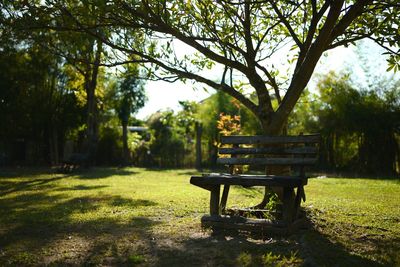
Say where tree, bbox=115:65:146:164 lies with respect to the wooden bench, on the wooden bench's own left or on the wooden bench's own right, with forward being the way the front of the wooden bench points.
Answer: on the wooden bench's own right

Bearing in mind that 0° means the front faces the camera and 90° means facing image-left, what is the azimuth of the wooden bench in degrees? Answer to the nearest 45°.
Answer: approximately 45°
